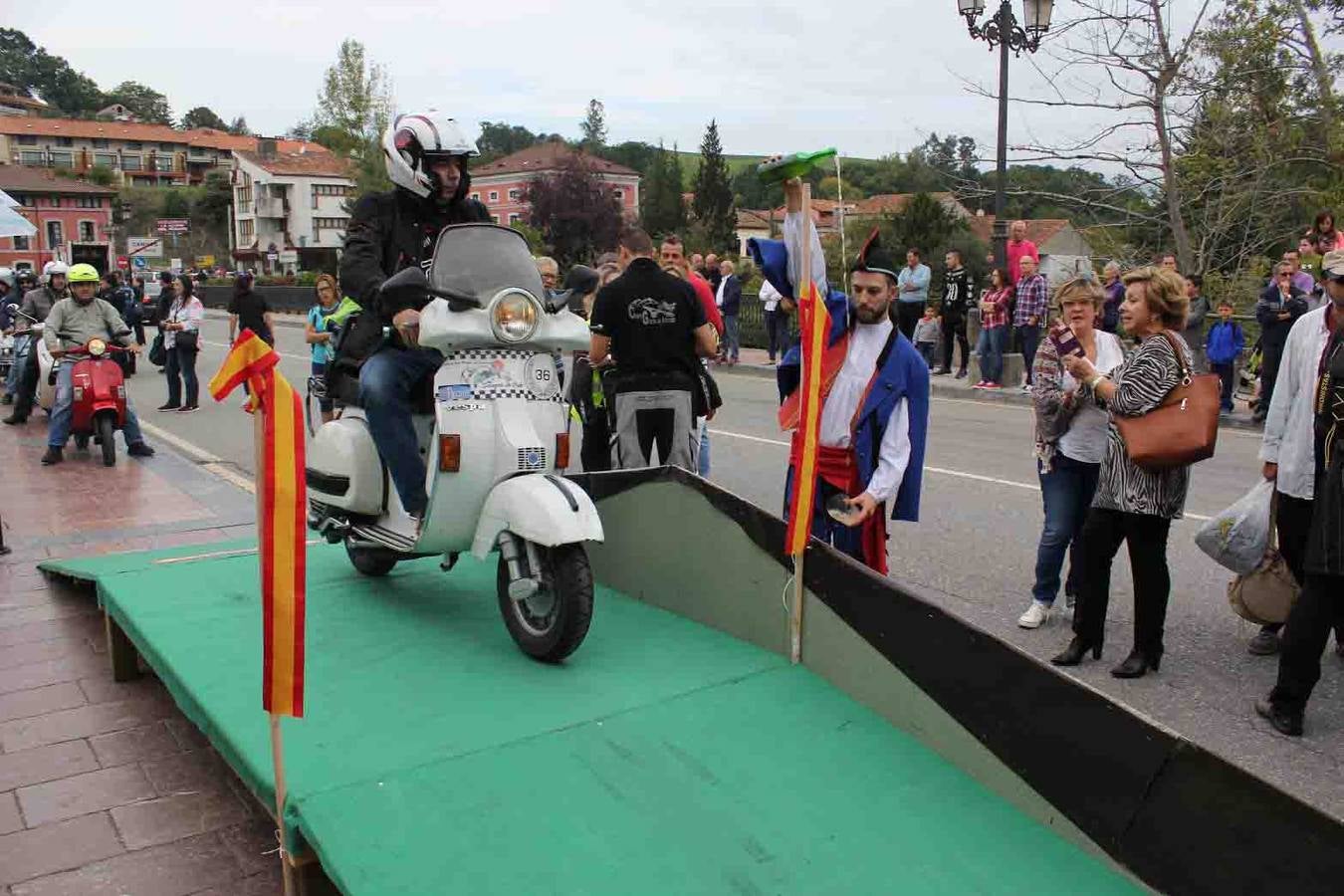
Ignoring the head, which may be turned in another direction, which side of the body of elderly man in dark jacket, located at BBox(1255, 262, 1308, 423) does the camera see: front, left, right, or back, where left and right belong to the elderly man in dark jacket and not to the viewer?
front

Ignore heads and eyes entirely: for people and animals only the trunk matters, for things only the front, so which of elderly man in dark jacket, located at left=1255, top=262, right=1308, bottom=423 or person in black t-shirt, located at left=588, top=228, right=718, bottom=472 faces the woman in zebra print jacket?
the elderly man in dark jacket

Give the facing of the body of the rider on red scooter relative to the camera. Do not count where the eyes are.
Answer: toward the camera

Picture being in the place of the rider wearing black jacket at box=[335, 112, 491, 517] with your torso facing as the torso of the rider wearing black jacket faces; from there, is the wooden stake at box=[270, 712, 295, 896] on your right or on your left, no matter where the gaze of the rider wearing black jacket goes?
on your right

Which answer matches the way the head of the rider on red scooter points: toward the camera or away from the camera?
toward the camera

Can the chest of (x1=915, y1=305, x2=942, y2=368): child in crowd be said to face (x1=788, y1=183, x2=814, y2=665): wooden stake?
yes

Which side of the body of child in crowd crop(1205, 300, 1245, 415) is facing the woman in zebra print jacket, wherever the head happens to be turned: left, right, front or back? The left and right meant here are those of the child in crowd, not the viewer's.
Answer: front

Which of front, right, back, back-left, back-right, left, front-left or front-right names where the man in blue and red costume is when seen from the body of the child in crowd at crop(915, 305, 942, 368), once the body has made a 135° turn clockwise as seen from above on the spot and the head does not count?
back-left

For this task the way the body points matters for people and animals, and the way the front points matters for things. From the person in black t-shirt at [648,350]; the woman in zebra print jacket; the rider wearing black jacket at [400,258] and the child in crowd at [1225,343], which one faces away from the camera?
the person in black t-shirt

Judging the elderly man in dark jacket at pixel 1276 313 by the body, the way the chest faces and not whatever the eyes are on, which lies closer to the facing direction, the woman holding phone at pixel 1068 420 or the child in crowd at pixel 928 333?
the woman holding phone

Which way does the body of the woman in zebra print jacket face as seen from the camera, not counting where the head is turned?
to the viewer's left

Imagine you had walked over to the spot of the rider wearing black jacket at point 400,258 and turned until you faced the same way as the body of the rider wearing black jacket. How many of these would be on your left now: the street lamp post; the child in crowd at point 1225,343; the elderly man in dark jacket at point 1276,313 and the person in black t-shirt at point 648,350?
4

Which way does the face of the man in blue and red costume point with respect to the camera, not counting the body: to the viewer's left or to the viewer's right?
to the viewer's left

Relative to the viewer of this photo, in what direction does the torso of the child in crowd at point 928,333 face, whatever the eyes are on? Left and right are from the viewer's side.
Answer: facing the viewer

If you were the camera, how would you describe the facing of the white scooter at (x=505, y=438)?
facing the viewer and to the right of the viewer

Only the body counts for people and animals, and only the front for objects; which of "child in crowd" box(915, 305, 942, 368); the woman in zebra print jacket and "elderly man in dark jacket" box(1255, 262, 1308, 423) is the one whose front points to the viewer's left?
the woman in zebra print jacket

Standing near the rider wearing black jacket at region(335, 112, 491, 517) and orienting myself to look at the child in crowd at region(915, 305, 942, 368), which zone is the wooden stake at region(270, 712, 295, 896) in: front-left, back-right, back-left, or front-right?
back-right

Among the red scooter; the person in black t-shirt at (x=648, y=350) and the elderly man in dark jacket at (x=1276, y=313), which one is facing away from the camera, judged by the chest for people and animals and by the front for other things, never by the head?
the person in black t-shirt

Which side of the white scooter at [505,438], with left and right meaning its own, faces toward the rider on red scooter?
back

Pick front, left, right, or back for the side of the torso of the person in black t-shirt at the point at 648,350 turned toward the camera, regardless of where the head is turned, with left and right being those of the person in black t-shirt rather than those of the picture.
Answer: back
